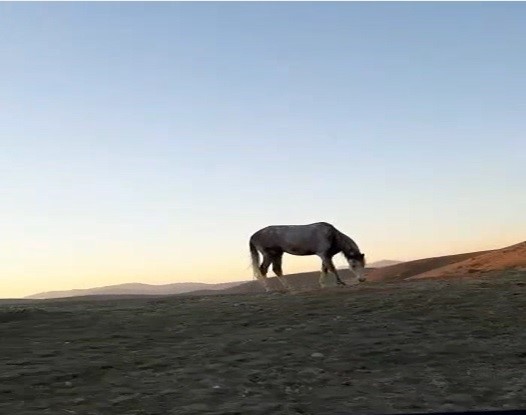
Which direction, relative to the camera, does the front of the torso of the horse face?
to the viewer's right
